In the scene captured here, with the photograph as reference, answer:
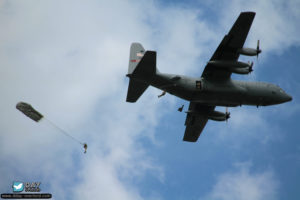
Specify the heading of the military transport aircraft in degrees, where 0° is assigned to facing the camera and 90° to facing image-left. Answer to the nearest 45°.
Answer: approximately 270°
